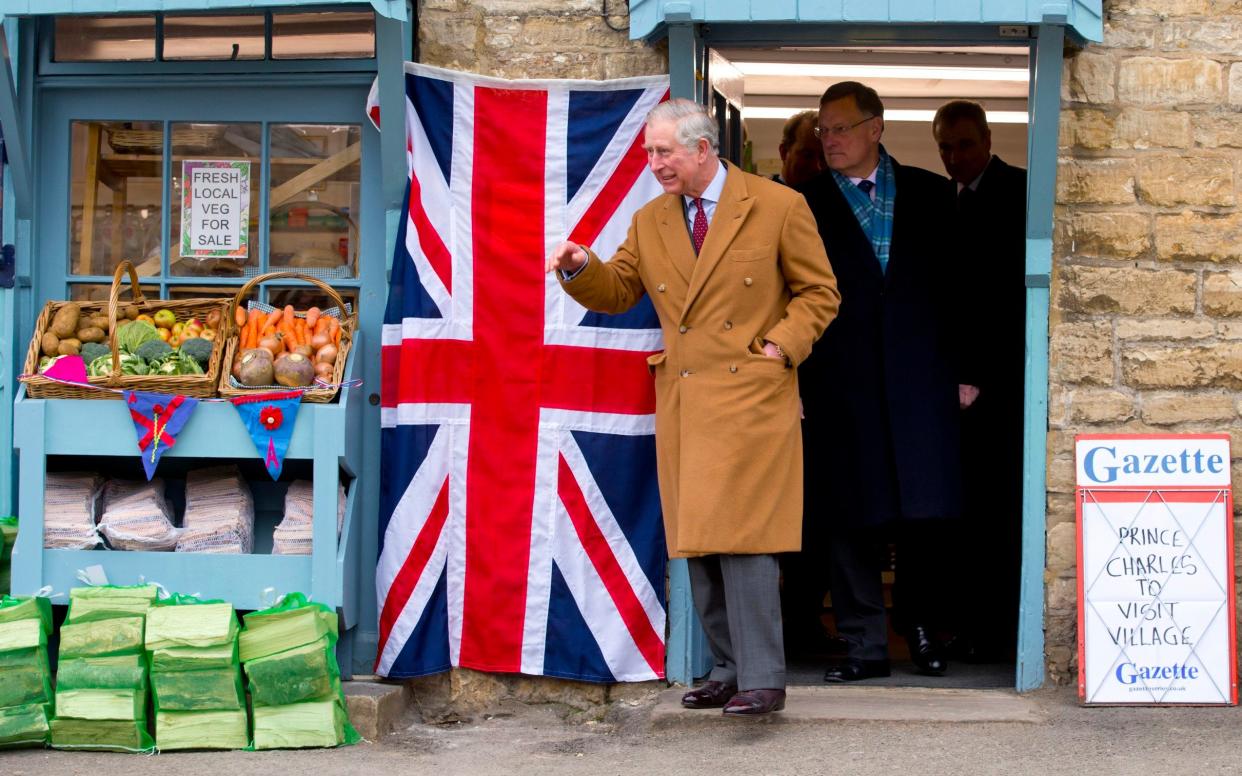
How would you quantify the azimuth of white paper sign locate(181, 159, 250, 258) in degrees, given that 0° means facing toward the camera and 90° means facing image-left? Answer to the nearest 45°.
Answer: approximately 0°

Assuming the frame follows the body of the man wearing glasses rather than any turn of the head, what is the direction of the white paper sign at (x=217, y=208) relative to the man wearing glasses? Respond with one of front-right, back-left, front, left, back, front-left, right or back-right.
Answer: right

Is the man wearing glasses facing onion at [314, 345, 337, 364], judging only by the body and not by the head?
no

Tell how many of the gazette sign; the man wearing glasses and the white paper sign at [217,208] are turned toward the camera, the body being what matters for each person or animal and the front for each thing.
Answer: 3

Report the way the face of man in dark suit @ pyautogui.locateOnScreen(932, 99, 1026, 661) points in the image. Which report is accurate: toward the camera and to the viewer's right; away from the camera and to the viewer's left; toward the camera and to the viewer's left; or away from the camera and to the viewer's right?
toward the camera and to the viewer's left

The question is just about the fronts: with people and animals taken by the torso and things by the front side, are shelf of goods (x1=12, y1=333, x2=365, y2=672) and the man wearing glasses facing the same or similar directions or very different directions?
same or similar directions

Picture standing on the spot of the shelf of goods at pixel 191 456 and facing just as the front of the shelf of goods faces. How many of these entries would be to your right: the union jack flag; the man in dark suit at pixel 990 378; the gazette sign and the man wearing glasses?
0

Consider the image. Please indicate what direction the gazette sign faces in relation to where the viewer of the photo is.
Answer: facing the viewer

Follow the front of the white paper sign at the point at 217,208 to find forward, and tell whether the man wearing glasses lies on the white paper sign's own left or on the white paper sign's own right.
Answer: on the white paper sign's own left

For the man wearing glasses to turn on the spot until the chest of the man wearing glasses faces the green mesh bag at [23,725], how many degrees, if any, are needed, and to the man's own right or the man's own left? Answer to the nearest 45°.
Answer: approximately 90° to the man's own right

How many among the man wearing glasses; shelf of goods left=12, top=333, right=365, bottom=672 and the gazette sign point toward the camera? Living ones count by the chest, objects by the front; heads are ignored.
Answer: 3

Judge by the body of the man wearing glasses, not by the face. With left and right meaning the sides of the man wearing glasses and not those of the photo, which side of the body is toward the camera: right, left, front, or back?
front

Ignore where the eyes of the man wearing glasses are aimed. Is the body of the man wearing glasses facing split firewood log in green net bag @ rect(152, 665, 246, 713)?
no

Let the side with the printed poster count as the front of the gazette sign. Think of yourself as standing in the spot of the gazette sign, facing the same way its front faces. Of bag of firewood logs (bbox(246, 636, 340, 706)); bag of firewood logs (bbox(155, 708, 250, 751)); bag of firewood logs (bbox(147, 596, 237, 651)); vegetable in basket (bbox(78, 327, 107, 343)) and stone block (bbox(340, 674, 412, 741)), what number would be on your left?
0

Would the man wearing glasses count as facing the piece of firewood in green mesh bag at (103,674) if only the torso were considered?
no

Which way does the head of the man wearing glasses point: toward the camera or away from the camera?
toward the camera
